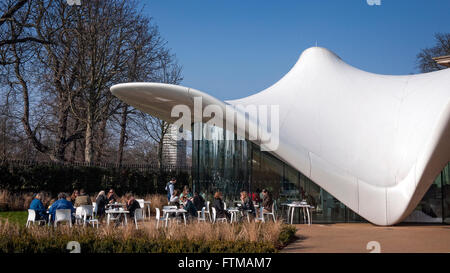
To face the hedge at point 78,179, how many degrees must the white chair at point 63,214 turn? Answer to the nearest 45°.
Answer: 0° — it already faces it

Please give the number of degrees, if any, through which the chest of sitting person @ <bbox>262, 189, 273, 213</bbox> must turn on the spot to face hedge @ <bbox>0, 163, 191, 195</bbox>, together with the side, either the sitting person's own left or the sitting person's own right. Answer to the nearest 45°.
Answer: approximately 45° to the sitting person's own right

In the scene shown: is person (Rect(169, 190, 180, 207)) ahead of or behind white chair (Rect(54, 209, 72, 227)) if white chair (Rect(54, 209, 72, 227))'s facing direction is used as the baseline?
ahead

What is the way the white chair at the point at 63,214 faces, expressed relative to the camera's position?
facing away from the viewer

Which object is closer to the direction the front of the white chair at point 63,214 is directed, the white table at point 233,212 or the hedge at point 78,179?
the hedge

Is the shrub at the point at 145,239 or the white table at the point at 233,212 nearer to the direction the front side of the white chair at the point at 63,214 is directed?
the white table

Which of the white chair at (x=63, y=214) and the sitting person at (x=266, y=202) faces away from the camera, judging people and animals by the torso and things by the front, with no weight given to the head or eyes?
the white chair

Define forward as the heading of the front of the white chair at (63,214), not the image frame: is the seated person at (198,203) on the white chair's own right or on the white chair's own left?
on the white chair's own right

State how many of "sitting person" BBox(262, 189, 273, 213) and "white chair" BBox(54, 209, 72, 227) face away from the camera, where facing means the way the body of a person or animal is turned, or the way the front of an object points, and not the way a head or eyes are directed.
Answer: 1

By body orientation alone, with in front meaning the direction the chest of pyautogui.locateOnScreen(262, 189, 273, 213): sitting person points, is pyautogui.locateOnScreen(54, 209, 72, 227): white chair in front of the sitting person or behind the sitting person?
in front
